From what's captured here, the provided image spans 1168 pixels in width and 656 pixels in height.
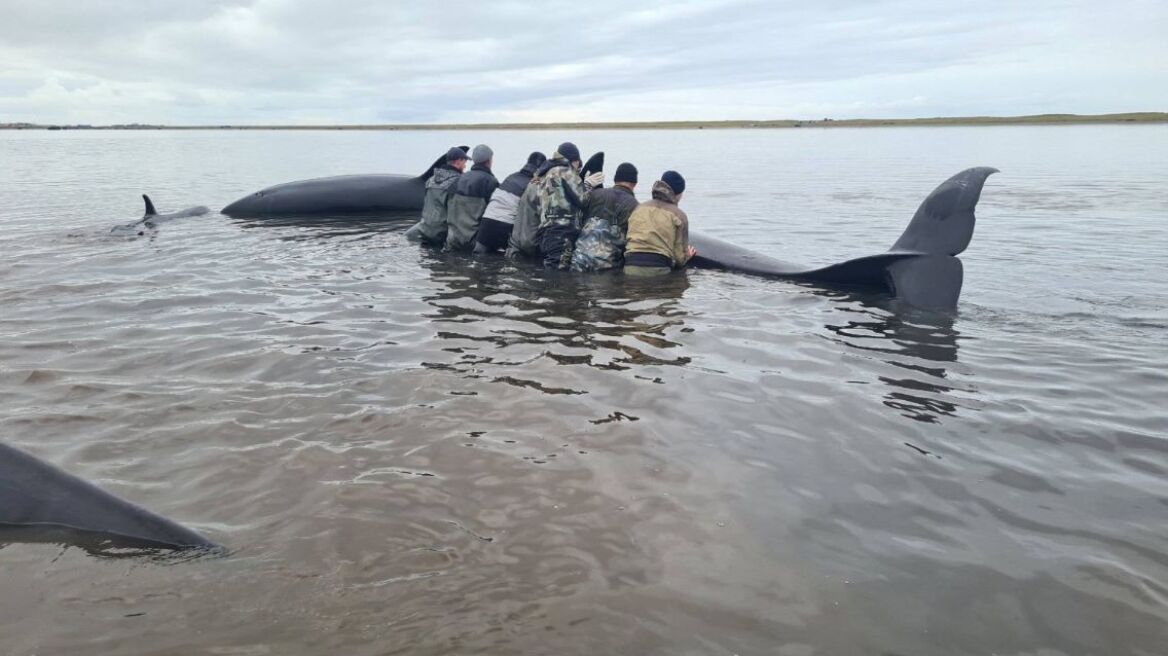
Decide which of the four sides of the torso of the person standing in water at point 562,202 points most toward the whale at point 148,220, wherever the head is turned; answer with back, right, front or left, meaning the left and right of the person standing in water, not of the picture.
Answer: left

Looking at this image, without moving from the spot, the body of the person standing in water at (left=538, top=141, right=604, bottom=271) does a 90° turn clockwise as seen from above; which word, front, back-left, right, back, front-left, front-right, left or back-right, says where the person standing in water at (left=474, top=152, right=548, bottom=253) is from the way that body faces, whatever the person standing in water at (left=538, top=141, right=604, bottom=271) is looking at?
back

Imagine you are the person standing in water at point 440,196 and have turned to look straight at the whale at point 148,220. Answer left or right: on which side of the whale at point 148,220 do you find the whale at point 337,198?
right

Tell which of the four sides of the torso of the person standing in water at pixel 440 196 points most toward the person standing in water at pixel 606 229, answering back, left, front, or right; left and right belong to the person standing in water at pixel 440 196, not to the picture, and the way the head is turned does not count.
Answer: right

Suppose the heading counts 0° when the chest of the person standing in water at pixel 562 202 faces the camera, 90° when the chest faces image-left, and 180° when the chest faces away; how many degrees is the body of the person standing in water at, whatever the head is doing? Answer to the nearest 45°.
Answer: approximately 225°

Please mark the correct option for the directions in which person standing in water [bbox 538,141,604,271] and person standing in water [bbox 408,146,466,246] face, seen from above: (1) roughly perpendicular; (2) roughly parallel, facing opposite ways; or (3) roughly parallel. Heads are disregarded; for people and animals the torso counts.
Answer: roughly parallel

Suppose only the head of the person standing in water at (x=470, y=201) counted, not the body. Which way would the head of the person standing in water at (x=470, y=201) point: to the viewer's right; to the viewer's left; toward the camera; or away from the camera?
away from the camera

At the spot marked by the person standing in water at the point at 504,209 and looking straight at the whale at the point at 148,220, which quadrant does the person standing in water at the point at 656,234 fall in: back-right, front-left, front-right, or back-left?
back-left

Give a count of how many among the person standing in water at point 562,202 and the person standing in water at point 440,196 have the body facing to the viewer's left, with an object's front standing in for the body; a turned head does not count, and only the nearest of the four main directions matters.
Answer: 0

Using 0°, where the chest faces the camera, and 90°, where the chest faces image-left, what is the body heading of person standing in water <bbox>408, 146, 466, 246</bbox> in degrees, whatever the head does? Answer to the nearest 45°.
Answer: approximately 225°

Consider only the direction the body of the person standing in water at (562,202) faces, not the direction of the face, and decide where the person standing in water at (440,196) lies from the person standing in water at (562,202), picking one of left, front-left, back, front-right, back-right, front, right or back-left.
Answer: left

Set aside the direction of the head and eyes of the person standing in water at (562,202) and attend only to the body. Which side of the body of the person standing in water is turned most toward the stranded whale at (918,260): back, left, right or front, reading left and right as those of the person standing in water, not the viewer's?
right

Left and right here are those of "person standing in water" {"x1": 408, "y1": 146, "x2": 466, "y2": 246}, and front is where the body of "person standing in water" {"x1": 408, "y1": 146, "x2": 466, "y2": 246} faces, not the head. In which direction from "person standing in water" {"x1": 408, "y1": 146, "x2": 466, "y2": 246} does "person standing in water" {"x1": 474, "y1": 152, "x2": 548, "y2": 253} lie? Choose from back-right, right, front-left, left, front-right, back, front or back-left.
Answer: right

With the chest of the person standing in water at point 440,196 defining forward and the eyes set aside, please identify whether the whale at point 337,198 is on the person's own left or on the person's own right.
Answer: on the person's own left

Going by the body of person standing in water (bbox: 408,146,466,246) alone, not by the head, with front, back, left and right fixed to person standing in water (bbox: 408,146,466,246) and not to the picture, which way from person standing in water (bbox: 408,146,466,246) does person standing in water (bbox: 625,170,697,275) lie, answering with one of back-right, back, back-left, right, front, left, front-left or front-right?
right
